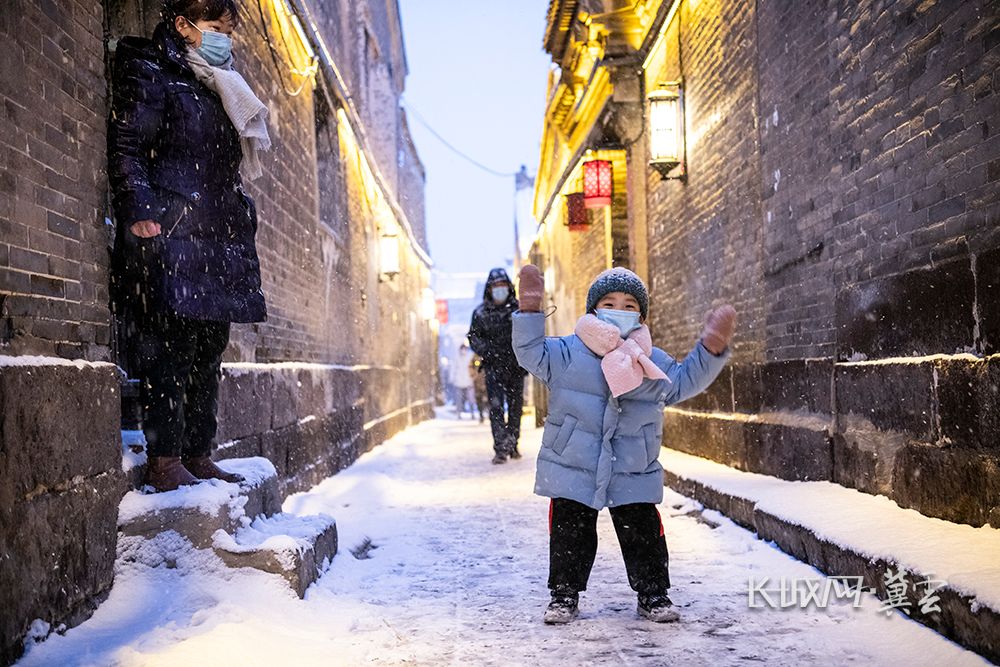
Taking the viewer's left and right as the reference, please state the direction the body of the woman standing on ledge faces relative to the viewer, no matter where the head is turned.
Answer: facing the viewer and to the right of the viewer

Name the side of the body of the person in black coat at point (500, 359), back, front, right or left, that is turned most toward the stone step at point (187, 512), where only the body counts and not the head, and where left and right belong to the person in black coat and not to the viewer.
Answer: front

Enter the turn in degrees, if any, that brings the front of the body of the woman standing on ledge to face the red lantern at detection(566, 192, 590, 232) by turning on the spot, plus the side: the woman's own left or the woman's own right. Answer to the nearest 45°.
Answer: approximately 90° to the woman's own left

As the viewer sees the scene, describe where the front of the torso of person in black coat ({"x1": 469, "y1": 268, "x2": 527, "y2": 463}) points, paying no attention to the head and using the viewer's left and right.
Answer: facing the viewer

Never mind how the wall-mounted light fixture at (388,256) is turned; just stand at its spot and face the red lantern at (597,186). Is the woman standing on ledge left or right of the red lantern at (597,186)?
right

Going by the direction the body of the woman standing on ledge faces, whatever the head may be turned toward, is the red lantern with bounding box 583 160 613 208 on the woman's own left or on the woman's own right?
on the woman's own left

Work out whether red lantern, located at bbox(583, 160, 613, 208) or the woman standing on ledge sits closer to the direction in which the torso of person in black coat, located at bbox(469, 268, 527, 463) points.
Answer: the woman standing on ledge

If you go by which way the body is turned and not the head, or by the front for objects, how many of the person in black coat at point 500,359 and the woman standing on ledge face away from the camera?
0

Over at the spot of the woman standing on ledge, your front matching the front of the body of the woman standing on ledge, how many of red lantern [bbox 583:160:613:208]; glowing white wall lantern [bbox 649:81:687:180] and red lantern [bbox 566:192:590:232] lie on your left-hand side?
3

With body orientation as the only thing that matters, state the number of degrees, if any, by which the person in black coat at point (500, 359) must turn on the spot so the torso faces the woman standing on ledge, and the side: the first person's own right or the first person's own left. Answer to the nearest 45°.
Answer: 0° — they already face them

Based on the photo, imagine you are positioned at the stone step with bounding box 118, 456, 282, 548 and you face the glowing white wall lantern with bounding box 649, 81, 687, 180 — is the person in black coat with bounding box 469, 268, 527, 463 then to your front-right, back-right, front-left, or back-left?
front-left

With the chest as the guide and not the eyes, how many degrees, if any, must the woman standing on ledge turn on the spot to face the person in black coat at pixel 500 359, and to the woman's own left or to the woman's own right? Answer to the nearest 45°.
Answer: approximately 90° to the woman's own left

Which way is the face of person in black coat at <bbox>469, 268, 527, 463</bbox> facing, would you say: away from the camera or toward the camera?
toward the camera

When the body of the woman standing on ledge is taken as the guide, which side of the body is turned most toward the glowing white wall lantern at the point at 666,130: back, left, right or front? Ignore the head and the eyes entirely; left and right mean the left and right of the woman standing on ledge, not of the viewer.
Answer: left
